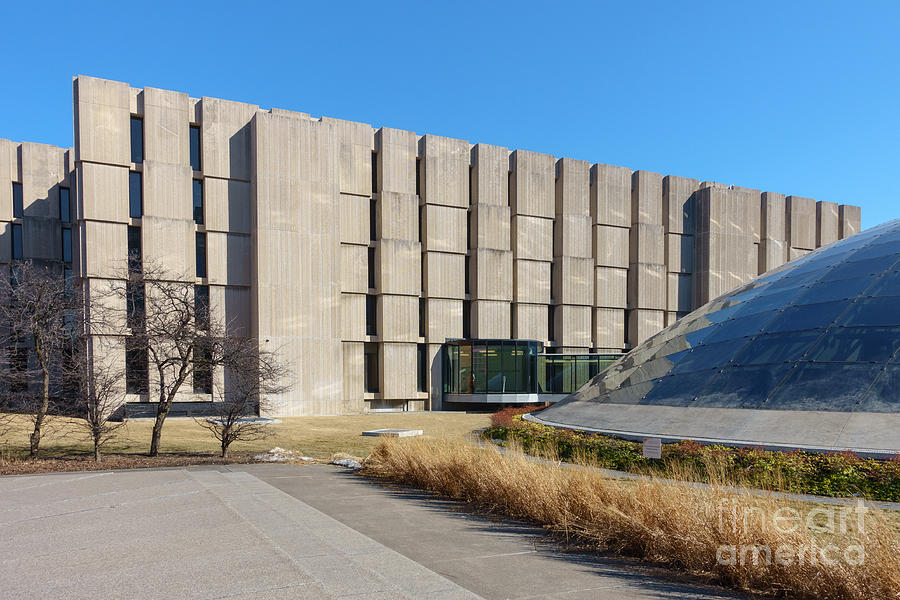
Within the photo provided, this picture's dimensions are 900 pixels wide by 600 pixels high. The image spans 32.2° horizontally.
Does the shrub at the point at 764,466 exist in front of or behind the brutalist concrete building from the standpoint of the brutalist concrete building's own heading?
in front

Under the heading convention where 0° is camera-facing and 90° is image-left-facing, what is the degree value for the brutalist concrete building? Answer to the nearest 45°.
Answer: approximately 315°

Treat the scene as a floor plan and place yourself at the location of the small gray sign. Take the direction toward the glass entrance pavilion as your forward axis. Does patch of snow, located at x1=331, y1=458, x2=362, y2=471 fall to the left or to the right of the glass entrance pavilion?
left

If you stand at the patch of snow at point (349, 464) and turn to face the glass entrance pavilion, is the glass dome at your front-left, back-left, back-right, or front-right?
front-right

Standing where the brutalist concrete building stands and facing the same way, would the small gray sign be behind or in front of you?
in front

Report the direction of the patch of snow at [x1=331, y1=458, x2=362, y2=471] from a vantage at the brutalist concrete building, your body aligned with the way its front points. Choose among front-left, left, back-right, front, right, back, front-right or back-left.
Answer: front-right
